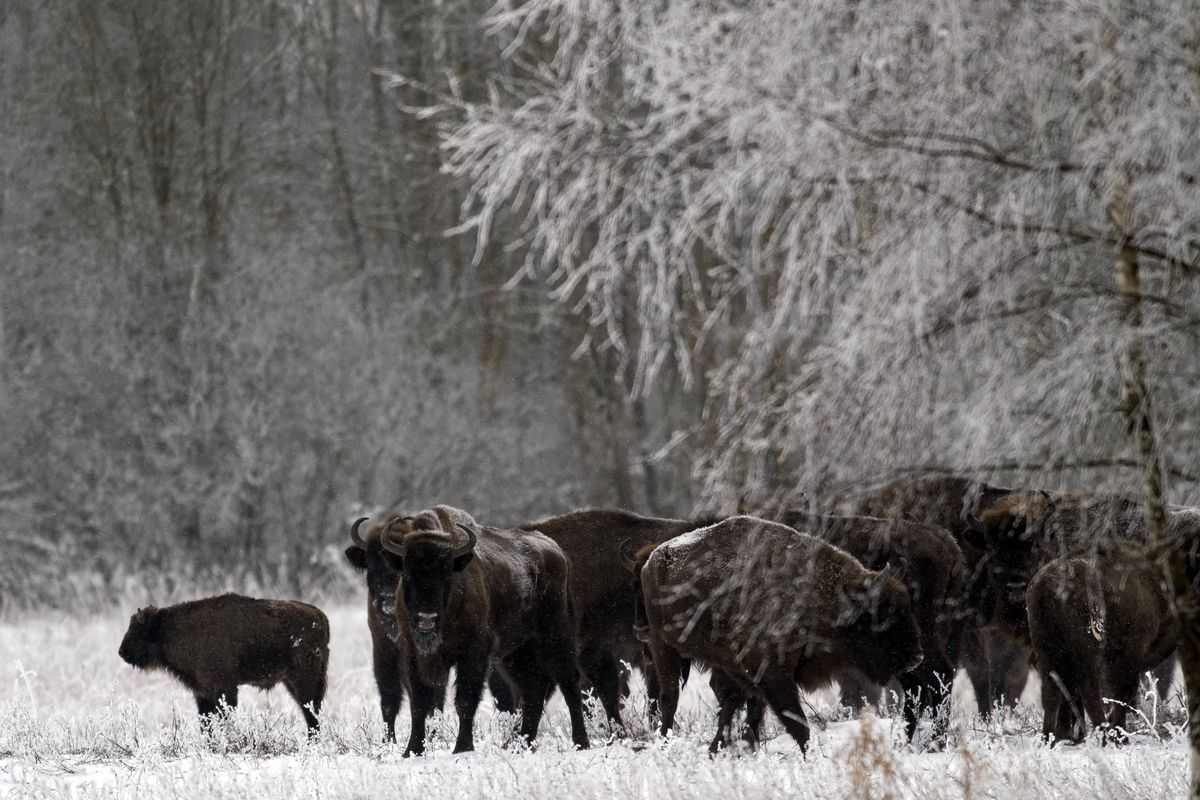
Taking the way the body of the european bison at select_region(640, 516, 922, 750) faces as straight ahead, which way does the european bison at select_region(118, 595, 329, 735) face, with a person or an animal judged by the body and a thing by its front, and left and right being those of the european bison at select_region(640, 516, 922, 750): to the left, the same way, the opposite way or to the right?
the opposite way

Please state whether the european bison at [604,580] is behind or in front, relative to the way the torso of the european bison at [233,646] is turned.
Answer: behind

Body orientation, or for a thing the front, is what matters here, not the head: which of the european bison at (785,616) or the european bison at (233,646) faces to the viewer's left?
the european bison at (233,646)

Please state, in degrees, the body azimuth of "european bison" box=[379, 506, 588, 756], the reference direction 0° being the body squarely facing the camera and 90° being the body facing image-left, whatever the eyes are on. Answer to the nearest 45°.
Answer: approximately 45°

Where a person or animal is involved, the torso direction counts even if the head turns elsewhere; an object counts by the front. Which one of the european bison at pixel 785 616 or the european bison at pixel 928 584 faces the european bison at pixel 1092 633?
the european bison at pixel 785 616

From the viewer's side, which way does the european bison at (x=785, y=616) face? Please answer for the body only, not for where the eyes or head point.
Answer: to the viewer's right

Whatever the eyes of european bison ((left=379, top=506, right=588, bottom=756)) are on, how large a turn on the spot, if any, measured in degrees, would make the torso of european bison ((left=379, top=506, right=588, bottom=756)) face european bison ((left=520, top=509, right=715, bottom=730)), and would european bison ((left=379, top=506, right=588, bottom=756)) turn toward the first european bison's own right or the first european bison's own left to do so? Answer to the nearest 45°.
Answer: approximately 180°

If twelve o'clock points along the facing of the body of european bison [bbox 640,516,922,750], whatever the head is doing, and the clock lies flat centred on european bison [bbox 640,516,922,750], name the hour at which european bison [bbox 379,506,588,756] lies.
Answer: european bison [bbox 379,506,588,756] is roughly at 7 o'clock from european bison [bbox 640,516,922,750].

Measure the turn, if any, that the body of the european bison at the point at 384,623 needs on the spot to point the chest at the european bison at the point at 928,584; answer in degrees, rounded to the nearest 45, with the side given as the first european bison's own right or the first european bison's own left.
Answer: approximately 135° to the first european bison's own left

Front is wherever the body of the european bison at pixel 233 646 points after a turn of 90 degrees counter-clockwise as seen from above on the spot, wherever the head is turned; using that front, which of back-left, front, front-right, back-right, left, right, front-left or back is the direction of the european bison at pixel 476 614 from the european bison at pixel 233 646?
front-left

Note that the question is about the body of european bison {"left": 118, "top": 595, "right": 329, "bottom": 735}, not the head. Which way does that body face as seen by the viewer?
to the viewer's left
